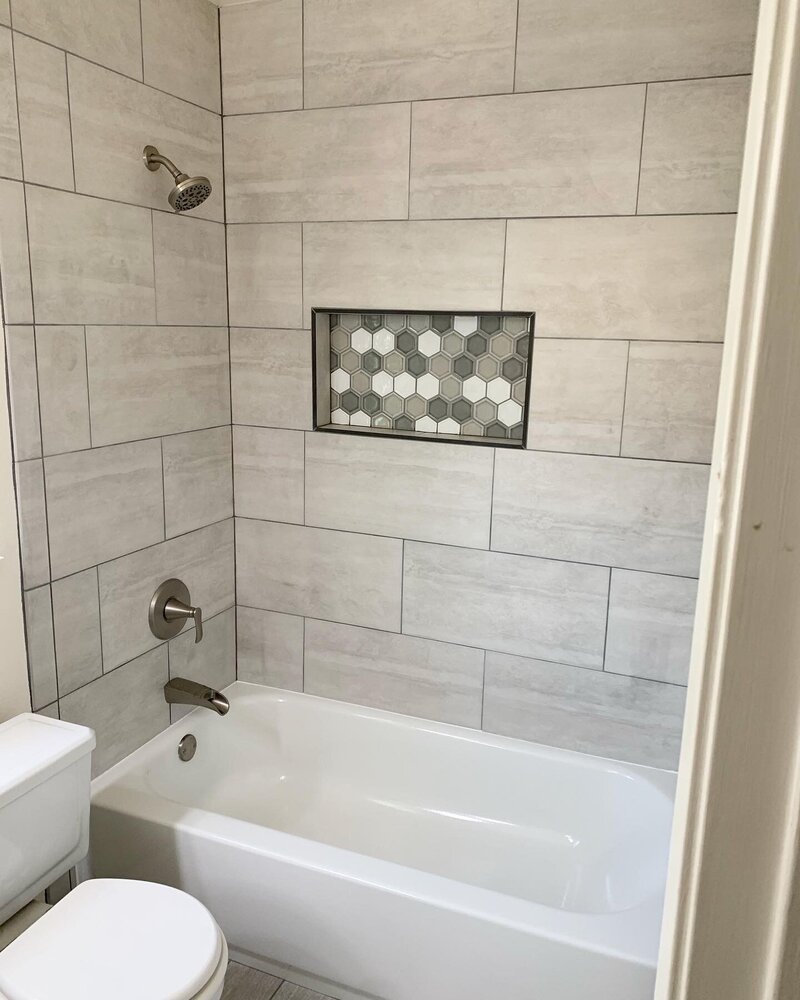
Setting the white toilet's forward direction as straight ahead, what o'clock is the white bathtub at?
The white bathtub is roughly at 10 o'clock from the white toilet.

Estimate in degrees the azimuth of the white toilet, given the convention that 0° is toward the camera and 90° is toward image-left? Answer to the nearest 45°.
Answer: approximately 315°
